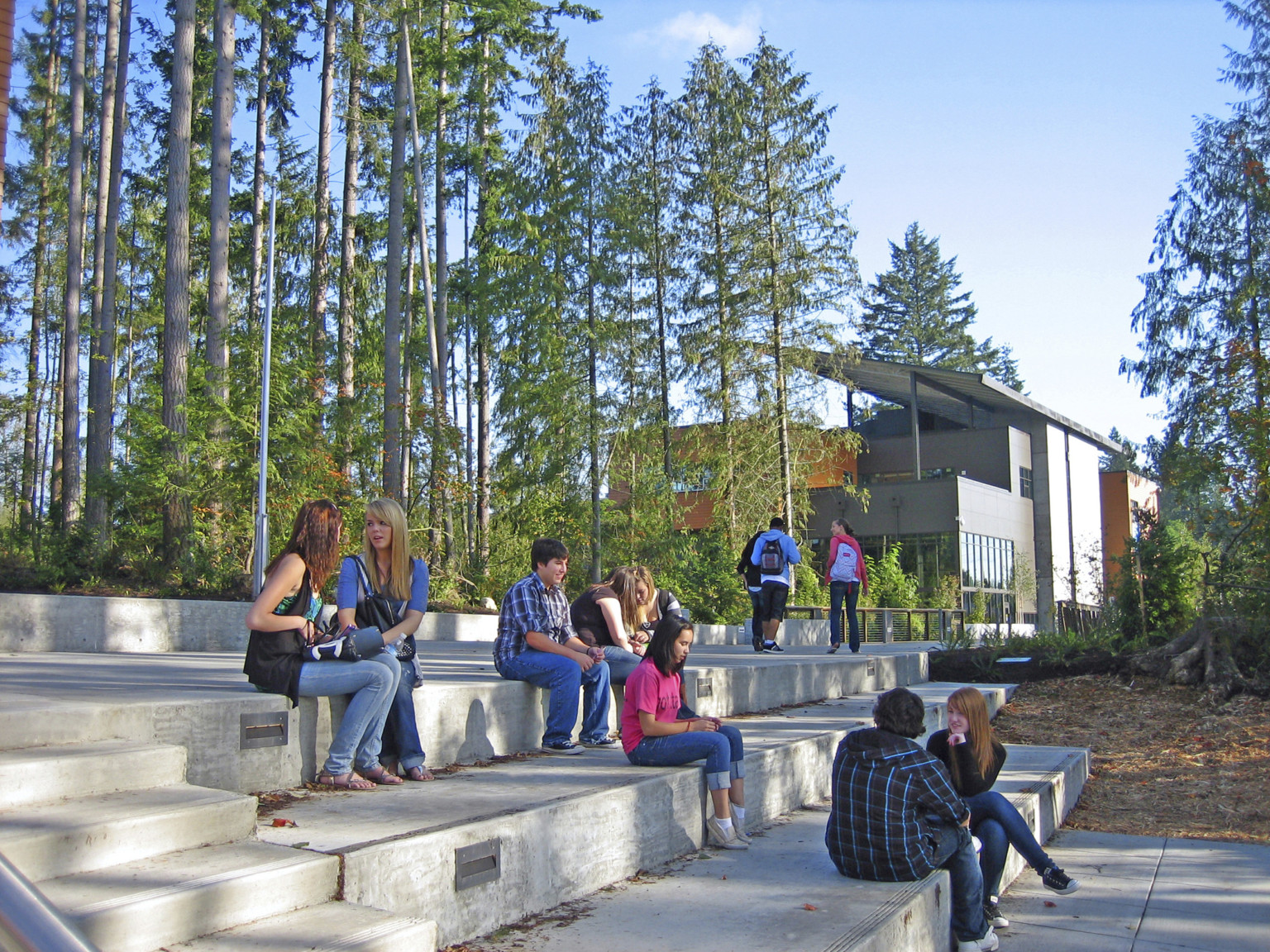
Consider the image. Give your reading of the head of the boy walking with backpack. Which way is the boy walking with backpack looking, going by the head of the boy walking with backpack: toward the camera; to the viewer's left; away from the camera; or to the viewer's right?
away from the camera

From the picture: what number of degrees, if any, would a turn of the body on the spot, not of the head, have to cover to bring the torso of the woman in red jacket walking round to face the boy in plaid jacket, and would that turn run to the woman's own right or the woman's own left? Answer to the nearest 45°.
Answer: approximately 180°

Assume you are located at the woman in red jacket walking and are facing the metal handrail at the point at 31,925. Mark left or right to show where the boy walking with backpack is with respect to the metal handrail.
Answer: right

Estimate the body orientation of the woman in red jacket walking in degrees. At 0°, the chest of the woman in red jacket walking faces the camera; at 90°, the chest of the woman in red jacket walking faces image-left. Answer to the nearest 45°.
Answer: approximately 180°

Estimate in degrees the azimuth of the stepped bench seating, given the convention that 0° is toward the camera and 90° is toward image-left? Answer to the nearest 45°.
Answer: approximately 315°

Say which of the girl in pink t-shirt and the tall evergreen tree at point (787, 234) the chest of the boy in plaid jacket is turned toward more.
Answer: the tall evergreen tree

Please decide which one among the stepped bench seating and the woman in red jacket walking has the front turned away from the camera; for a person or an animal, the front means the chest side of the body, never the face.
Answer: the woman in red jacket walking

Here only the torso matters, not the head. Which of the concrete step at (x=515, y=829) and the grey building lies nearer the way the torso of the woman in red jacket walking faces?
the grey building

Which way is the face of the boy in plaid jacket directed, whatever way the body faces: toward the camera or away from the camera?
away from the camera

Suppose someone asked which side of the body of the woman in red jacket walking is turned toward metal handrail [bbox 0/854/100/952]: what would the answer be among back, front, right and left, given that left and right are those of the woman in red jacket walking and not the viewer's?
back

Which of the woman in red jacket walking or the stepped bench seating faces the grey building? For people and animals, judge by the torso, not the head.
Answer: the woman in red jacket walking

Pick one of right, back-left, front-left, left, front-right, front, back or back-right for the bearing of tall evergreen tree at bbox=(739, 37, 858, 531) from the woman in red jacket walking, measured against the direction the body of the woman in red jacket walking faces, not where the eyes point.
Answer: front

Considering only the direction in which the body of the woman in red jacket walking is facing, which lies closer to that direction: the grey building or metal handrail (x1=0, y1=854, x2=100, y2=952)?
the grey building

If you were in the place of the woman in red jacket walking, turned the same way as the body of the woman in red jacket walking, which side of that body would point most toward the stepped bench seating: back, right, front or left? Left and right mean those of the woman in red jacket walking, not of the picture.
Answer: back

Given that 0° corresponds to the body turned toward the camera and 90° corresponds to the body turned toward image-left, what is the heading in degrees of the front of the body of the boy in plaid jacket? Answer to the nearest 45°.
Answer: approximately 225°

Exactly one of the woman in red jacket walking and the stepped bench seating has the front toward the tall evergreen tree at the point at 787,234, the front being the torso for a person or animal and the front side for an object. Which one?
the woman in red jacket walking

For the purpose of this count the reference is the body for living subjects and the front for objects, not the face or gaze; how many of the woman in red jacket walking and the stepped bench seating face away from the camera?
1
